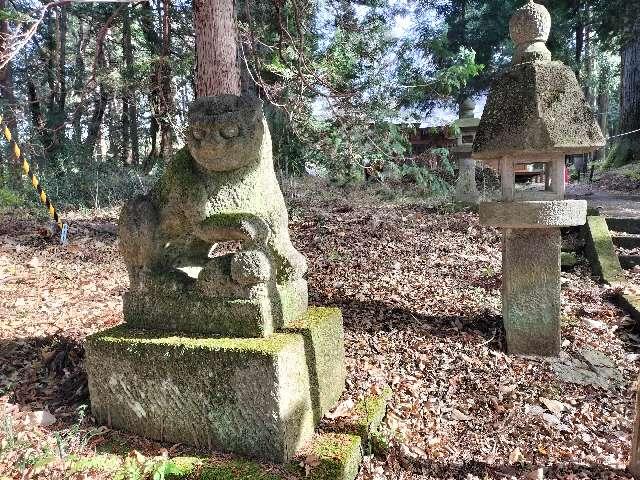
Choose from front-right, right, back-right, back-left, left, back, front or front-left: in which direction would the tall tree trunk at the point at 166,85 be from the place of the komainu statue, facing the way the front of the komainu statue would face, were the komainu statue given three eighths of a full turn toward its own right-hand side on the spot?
right

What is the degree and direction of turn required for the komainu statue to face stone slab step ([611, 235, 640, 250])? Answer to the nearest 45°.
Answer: approximately 90° to its left

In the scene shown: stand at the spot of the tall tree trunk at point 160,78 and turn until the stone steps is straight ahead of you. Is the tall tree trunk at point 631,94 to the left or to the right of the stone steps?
left

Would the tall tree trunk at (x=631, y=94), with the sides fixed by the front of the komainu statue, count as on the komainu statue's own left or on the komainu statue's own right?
on the komainu statue's own left

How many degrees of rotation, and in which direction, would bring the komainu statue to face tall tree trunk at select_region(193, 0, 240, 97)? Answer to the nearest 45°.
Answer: approximately 135° to its left

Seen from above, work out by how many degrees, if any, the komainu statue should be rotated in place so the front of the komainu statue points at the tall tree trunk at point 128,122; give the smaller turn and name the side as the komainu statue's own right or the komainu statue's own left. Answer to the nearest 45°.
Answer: approximately 135° to the komainu statue's own left

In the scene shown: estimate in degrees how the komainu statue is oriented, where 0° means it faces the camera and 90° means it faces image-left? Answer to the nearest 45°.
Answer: approximately 315°
